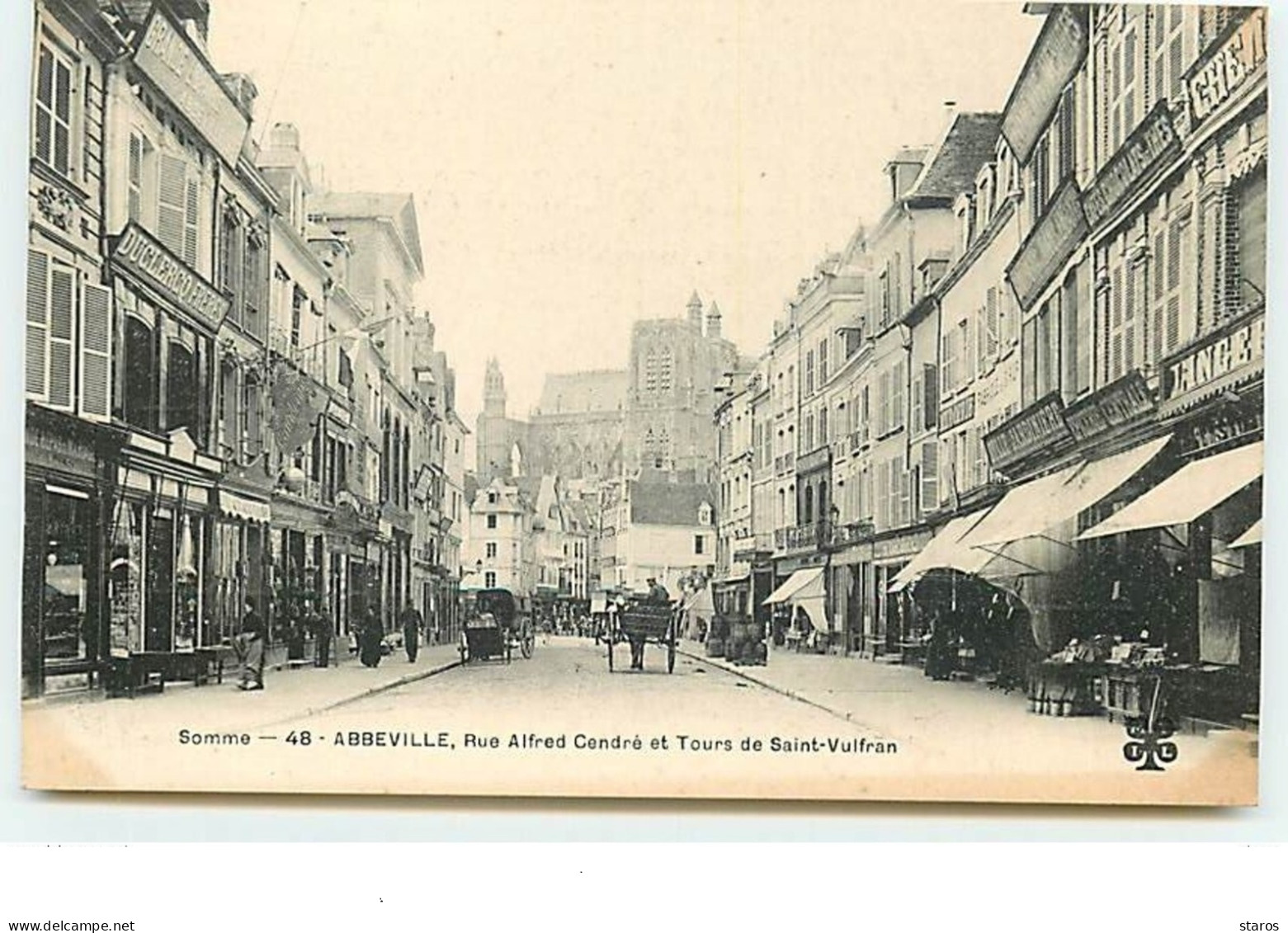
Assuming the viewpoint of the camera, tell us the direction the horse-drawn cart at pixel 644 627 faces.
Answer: facing away from the viewer

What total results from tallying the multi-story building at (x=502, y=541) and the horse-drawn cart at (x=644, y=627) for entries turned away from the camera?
1

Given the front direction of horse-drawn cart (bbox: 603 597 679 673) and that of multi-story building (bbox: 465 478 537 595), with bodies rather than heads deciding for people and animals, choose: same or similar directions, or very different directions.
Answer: very different directions

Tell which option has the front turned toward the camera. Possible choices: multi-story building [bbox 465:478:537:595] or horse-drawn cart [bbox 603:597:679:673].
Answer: the multi-story building

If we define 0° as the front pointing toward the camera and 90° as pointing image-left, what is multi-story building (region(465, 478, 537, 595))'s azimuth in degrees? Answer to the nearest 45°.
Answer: approximately 0°

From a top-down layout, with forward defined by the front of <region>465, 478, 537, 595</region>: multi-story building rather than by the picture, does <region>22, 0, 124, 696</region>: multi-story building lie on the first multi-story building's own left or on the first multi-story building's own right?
on the first multi-story building's own right

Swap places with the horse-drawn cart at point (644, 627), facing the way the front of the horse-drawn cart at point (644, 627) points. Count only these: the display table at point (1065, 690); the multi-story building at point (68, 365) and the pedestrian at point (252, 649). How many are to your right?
1
